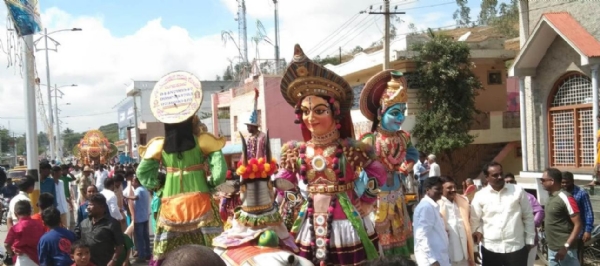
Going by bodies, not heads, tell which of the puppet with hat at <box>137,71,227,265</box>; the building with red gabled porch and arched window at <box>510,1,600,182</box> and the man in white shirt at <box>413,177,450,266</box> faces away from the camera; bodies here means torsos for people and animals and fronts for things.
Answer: the puppet with hat

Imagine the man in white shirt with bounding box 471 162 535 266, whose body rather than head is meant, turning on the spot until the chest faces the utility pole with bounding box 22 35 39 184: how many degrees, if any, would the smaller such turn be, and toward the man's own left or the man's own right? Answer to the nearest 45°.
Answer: approximately 90° to the man's own right

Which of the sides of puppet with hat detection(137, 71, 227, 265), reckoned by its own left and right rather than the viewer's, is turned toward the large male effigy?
right

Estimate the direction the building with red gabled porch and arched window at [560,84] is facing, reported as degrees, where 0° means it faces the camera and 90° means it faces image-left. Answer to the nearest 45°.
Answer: approximately 45°

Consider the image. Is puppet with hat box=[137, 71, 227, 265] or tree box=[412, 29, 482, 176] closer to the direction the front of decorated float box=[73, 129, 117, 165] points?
the puppet with hat

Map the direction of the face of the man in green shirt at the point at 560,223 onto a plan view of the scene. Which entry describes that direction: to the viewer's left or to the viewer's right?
to the viewer's left

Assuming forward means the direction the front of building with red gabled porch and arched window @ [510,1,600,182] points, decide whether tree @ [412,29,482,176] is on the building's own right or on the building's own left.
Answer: on the building's own right

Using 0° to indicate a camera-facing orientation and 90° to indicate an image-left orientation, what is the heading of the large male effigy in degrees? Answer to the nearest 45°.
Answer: approximately 315°

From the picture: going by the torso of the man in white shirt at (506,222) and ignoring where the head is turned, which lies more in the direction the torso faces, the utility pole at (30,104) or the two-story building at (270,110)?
the utility pole

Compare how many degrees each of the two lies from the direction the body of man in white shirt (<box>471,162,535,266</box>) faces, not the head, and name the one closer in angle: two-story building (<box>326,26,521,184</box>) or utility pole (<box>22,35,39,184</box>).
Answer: the utility pole
